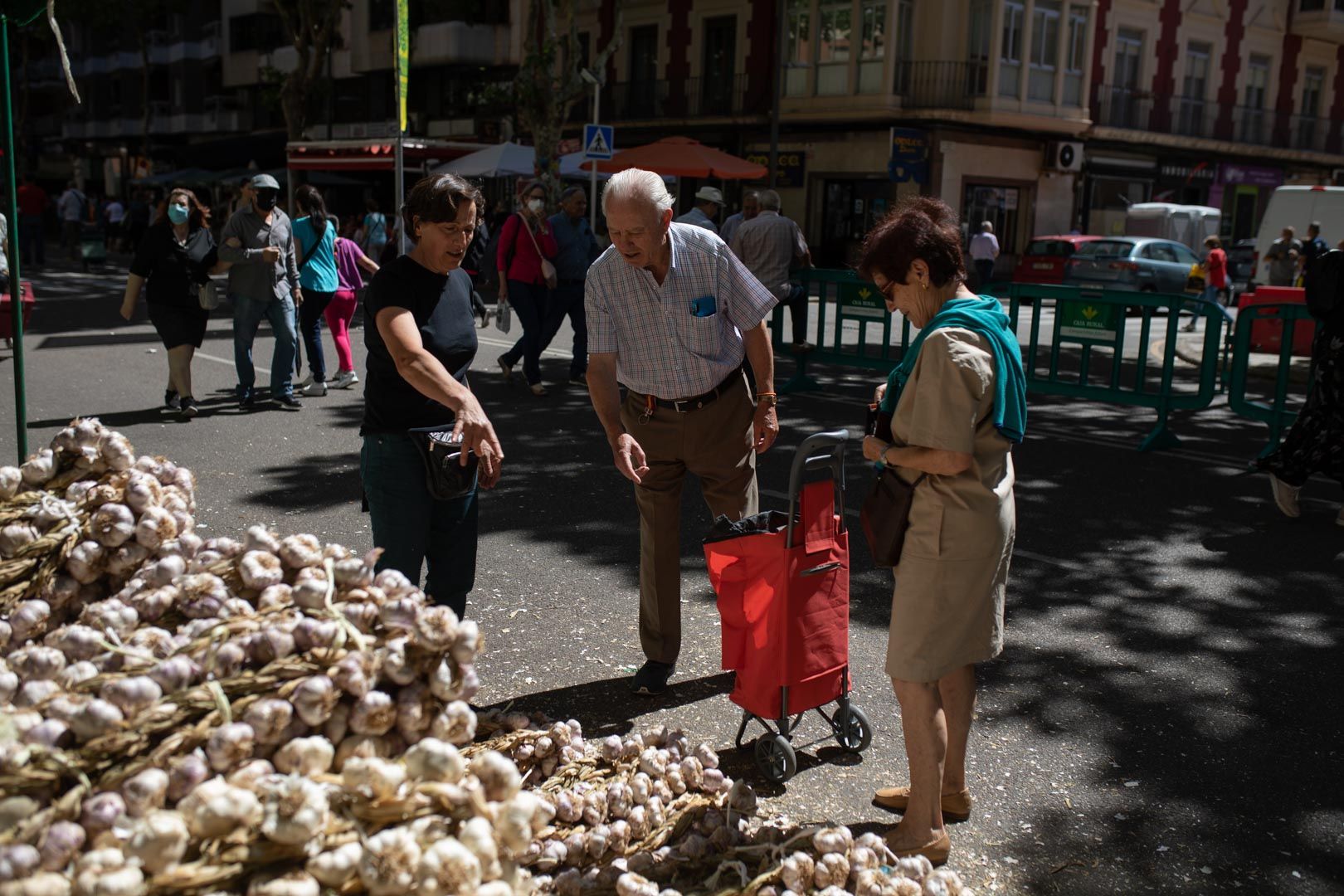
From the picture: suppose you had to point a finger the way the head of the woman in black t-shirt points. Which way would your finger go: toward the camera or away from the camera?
toward the camera

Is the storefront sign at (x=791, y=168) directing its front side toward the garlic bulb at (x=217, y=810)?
yes

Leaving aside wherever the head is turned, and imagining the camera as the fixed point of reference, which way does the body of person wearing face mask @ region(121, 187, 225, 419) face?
toward the camera

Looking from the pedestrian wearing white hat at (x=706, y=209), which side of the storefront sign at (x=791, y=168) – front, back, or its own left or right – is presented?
front

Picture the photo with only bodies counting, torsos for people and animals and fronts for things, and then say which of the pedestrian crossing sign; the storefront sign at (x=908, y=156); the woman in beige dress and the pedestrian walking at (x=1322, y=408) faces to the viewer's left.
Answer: the woman in beige dress

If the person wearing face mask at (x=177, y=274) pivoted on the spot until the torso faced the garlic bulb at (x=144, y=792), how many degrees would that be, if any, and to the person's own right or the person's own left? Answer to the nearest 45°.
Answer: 0° — they already face it

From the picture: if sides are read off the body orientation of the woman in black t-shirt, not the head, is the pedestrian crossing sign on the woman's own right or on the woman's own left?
on the woman's own left

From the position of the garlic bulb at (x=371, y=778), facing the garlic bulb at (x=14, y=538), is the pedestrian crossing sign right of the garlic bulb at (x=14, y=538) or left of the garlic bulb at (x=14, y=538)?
right

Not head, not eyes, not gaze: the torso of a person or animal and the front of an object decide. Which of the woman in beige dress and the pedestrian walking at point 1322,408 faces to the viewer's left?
the woman in beige dress

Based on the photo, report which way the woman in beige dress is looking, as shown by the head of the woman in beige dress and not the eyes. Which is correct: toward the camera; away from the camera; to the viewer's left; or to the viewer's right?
to the viewer's left

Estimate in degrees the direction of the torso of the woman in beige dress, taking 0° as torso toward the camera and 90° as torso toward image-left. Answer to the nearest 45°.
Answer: approximately 90°

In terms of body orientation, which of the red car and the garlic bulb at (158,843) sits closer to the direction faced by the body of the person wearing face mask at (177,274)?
the garlic bulb

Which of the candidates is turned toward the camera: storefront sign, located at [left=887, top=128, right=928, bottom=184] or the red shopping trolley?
the storefront sign

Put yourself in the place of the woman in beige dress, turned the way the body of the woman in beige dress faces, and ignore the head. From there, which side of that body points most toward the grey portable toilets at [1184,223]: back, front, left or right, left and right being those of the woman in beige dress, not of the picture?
right

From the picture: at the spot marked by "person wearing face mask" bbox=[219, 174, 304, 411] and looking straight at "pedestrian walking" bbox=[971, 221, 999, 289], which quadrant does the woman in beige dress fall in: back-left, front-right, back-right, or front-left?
back-right

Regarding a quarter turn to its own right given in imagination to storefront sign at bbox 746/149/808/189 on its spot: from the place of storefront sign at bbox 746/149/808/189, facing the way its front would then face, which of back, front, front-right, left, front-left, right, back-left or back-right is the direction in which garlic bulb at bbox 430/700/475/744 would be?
left

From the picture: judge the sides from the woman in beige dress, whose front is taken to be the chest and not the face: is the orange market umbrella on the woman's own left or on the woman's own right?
on the woman's own right
